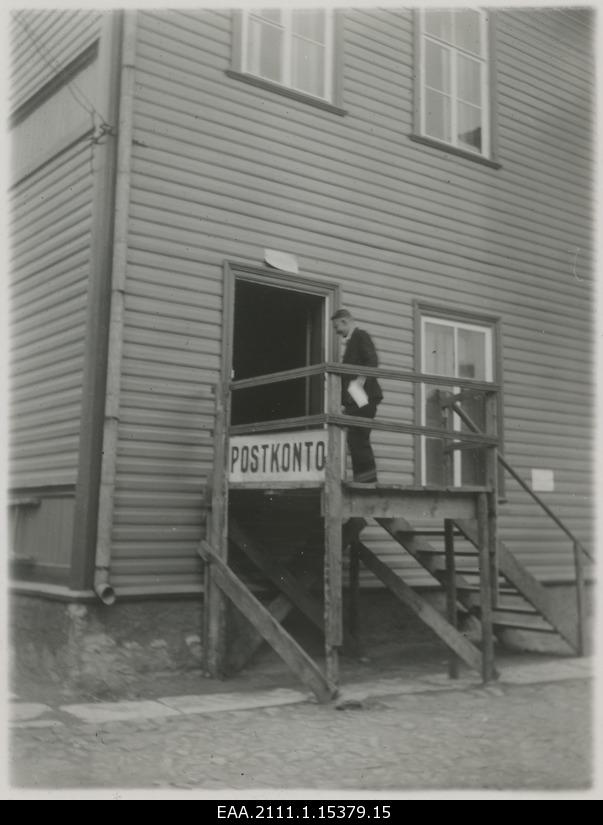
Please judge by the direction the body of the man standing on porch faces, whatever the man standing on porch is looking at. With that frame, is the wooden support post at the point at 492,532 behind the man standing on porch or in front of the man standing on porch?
behind

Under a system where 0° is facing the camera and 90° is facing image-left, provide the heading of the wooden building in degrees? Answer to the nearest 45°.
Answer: approximately 315°

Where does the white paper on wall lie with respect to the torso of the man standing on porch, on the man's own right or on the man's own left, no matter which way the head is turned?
on the man's own right

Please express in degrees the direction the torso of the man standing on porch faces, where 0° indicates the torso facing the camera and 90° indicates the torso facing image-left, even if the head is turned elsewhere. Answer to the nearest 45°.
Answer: approximately 90°

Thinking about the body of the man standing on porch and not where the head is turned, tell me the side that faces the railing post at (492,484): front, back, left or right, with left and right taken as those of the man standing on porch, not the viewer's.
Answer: back
